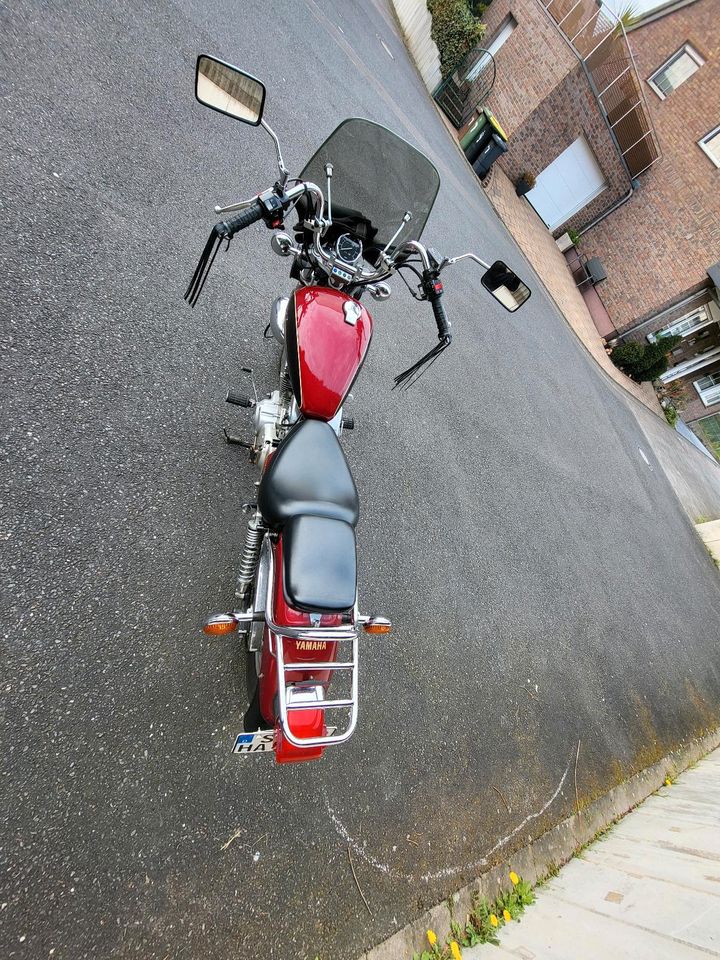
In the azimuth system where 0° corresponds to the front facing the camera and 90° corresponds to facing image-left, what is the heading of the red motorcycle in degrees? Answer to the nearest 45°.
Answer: approximately 180°

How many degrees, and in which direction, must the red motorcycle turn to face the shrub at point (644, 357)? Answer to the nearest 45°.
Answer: approximately 45° to its right
